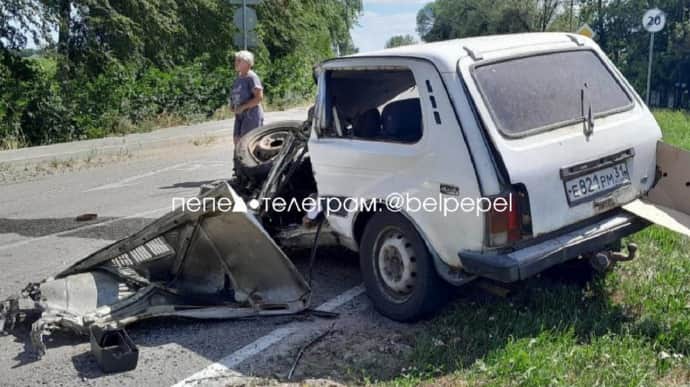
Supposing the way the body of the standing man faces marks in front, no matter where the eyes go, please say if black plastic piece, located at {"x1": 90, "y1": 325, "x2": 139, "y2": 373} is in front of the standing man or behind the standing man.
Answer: in front

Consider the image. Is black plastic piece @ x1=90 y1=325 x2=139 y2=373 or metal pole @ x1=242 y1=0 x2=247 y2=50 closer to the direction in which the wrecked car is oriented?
the metal pole

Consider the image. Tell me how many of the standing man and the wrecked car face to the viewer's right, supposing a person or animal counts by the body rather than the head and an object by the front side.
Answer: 0

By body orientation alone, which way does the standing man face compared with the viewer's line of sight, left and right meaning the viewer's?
facing the viewer and to the left of the viewer

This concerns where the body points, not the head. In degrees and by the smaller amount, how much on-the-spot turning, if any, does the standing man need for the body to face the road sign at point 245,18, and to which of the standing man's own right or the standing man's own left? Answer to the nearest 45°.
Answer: approximately 135° to the standing man's own right

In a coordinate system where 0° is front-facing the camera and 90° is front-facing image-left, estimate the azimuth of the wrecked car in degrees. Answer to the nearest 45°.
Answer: approximately 135°

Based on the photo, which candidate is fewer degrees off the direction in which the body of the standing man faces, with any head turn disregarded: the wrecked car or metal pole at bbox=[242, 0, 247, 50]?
the wrecked car

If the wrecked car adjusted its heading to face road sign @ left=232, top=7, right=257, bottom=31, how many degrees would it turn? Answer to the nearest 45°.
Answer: approximately 45° to its right

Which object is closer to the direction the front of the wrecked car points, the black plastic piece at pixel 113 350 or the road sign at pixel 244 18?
the road sign

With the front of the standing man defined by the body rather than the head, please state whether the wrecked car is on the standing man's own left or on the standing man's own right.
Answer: on the standing man's own left

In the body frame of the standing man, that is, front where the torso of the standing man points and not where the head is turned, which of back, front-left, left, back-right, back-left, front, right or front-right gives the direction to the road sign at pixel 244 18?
back-right
